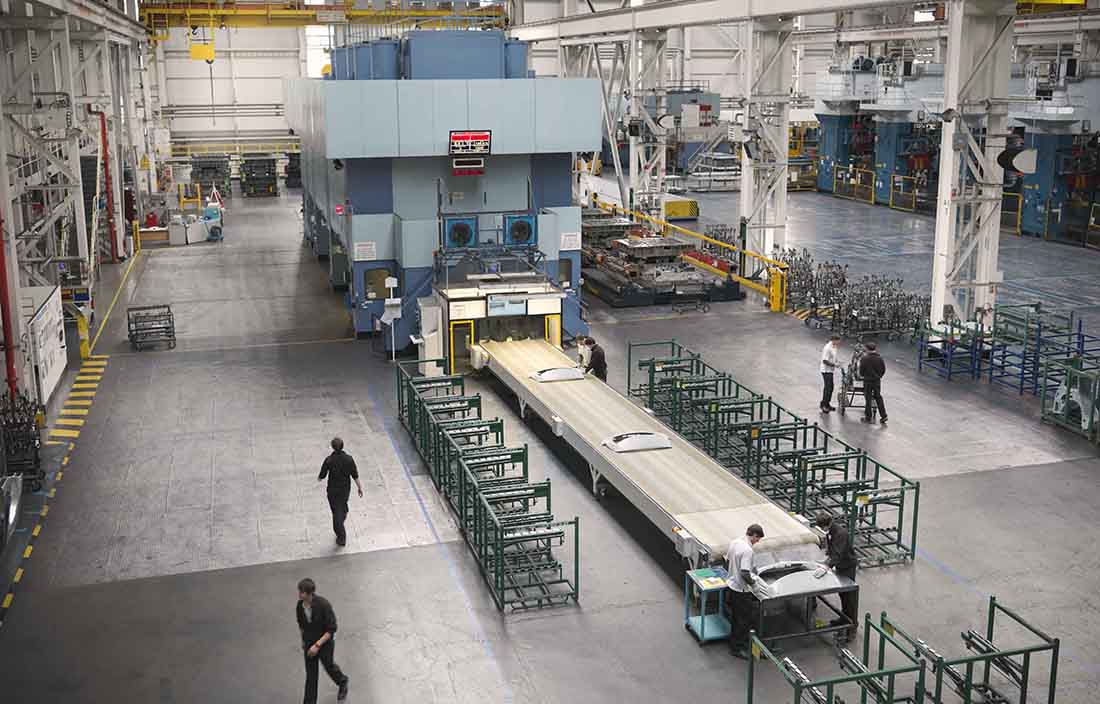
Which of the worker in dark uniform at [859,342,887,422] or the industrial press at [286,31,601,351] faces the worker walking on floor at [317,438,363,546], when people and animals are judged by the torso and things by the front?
the industrial press

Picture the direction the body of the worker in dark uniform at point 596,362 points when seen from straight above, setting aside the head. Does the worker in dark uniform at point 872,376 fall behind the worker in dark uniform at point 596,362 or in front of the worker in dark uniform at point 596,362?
behind

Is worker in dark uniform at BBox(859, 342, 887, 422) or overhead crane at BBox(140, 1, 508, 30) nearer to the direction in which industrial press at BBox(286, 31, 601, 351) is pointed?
the worker in dark uniform

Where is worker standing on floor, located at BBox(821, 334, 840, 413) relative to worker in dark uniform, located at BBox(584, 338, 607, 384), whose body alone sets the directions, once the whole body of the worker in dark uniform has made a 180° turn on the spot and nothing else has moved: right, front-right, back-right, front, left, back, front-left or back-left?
front

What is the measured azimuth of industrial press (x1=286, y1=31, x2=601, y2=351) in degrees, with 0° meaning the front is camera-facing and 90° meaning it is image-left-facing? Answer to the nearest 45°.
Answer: approximately 0°
